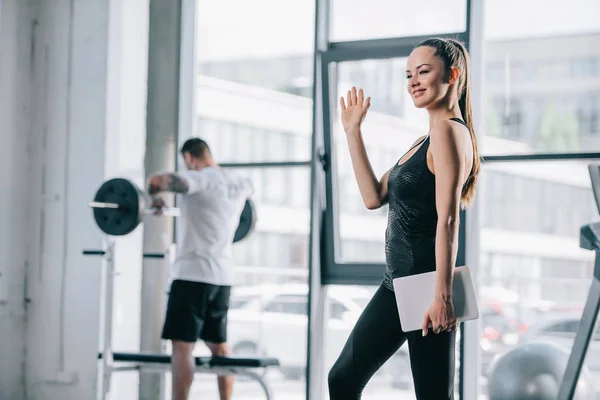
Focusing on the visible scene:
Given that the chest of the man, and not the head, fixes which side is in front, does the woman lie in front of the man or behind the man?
behind

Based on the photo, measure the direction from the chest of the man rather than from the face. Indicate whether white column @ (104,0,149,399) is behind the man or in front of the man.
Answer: in front

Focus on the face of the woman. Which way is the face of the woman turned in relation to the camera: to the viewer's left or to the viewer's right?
to the viewer's left

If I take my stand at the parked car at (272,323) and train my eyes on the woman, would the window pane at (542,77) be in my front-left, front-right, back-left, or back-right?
front-left

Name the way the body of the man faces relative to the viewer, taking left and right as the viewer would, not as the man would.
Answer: facing away from the viewer and to the left of the viewer

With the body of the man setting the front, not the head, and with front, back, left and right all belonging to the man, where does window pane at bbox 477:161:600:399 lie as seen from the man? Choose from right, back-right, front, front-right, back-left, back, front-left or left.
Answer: right

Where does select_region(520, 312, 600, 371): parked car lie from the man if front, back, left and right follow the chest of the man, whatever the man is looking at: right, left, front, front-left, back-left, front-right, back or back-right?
right

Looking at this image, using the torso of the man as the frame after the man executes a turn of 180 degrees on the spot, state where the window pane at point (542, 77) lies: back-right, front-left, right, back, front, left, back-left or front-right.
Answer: front-left

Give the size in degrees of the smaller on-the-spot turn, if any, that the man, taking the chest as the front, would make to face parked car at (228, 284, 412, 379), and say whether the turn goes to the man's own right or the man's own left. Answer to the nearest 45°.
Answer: approximately 45° to the man's own right

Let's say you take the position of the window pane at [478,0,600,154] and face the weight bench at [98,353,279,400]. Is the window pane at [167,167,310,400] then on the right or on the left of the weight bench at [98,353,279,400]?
right

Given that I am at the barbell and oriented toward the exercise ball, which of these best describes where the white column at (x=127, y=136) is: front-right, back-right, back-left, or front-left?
back-left
